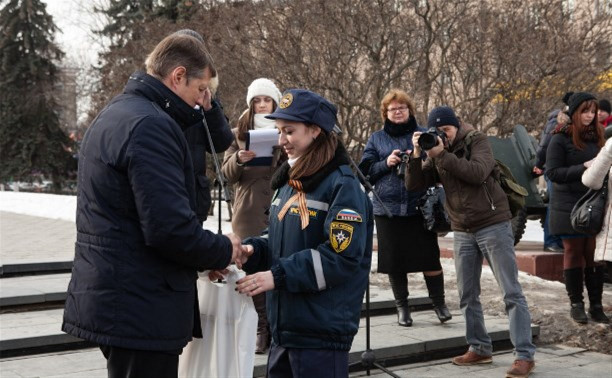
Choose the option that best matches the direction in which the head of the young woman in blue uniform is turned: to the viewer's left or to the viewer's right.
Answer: to the viewer's left

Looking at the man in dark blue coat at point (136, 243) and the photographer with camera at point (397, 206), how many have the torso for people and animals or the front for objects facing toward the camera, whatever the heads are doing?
1

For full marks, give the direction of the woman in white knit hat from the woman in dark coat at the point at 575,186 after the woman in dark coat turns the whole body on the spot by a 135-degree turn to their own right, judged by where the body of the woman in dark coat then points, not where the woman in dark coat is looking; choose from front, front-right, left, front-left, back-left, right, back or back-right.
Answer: front-left

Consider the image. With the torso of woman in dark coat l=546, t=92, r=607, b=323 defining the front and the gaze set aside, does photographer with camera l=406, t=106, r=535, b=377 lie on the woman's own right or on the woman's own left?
on the woman's own right

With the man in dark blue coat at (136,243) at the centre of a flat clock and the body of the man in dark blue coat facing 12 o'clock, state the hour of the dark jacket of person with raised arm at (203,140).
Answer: The dark jacket of person with raised arm is roughly at 11 o'clock from the man in dark blue coat.

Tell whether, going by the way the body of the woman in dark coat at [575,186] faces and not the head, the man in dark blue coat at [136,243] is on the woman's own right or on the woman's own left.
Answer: on the woman's own right

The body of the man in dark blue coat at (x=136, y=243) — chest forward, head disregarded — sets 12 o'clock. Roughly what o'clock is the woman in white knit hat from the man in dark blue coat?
The woman in white knit hat is roughly at 11 o'clock from the man in dark blue coat.

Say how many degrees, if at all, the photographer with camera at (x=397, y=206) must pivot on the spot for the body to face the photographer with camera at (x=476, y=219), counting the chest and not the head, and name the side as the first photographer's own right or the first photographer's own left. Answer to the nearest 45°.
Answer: approximately 45° to the first photographer's own left

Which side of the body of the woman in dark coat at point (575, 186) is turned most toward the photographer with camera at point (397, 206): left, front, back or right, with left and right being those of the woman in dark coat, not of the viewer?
right

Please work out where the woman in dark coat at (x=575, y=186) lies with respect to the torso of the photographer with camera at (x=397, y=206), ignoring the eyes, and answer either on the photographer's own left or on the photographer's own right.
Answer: on the photographer's own left

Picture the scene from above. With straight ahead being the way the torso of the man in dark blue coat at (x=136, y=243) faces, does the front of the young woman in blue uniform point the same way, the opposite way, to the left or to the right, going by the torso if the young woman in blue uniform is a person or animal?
the opposite way
